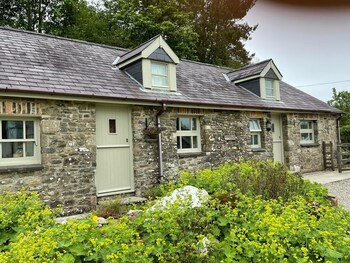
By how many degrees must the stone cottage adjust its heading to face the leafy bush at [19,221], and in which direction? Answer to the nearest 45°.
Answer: approximately 45° to its right

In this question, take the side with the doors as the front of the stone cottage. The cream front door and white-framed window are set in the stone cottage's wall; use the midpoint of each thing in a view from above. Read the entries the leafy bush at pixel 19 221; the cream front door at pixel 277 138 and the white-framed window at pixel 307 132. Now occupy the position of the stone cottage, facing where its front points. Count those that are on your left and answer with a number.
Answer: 2

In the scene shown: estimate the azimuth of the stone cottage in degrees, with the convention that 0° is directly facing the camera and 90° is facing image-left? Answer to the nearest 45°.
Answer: approximately 315°

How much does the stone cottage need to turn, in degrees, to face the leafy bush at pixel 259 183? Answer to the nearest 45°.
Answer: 0° — it already faces it

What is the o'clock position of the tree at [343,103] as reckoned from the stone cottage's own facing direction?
The tree is roughly at 9 o'clock from the stone cottage.

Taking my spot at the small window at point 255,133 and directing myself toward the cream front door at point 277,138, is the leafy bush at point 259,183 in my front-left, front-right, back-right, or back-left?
back-right

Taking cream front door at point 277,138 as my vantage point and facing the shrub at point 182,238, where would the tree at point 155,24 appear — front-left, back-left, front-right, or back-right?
back-right

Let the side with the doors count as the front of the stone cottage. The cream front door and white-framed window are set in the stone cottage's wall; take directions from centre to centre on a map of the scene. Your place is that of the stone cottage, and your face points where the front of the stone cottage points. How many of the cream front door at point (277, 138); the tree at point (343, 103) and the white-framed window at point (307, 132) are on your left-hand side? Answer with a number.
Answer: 3

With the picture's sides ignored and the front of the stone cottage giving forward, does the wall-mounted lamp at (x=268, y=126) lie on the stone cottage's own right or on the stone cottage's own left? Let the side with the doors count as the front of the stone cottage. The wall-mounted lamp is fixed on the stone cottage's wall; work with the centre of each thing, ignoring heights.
on the stone cottage's own left
